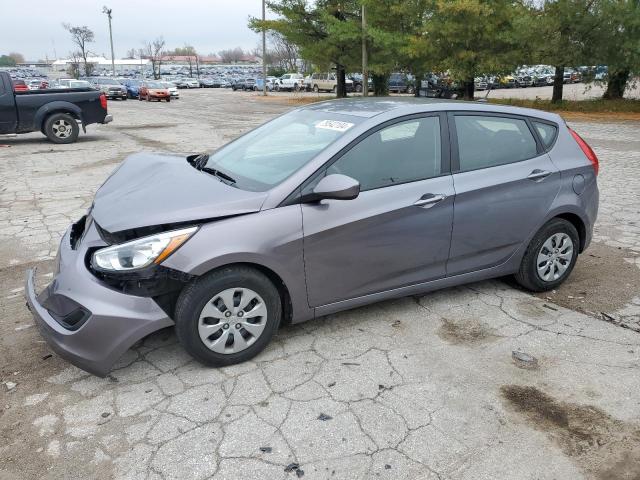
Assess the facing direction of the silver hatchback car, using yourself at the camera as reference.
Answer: facing the viewer and to the left of the viewer

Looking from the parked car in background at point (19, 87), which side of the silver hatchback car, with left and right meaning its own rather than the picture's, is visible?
right

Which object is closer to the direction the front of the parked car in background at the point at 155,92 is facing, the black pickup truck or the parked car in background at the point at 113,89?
the black pickup truck

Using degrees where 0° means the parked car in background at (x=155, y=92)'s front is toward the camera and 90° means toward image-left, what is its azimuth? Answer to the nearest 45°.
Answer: approximately 315°

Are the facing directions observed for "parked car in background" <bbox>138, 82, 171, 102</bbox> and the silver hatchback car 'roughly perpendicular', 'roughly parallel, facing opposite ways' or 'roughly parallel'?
roughly perpendicular

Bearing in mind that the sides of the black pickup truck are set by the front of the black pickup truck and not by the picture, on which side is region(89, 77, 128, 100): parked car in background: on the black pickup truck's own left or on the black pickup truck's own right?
on the black pickup truck's own right

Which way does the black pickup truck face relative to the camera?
to the viewer's left

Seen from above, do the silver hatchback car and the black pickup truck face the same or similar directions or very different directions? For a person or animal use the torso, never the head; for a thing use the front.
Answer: same or similar directions

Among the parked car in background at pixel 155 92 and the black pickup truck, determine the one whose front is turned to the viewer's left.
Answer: the black pickup truck

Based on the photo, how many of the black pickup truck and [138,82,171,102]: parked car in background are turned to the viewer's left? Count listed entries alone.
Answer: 1
